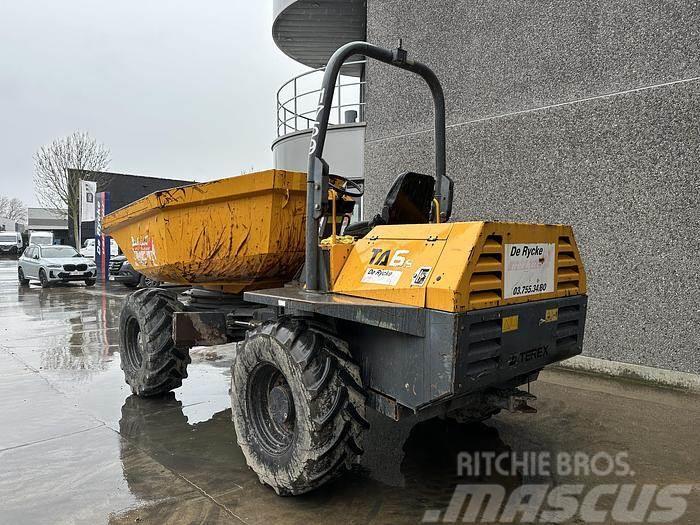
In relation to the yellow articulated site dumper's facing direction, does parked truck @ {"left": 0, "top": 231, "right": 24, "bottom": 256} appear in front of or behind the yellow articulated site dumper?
in front

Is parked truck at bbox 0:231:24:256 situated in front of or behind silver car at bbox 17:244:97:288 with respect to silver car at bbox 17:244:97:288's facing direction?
behind

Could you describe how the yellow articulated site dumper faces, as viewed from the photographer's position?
facing away from the viewer and to the left of the viewer

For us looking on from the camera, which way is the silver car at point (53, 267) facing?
facing the viewer and to the right of the viewer

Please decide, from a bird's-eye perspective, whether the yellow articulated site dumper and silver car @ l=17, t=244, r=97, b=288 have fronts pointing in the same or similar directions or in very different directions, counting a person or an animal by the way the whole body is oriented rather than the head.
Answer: very different directions

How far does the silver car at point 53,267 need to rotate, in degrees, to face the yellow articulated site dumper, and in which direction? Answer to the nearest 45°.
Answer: approximately 45° to its right

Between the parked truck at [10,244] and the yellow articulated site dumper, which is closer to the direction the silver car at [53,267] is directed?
the yellow articulated site dumper

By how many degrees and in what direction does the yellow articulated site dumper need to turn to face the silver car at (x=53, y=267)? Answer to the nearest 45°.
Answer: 0° — it already faces it
